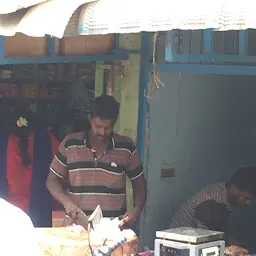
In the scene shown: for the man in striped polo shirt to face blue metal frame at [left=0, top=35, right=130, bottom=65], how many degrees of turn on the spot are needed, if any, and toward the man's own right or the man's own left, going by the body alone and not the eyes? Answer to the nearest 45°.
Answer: approximately 135° to the man's own right

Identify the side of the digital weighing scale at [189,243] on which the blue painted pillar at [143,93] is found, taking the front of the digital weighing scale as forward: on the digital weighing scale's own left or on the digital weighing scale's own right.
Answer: on the digital weighing scale's own right

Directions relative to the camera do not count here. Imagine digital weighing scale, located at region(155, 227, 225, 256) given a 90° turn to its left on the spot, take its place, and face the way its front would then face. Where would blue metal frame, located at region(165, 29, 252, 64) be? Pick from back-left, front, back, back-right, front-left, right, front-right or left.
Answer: back-left

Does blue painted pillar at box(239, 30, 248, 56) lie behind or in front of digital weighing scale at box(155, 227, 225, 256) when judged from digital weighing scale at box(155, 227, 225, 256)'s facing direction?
behind

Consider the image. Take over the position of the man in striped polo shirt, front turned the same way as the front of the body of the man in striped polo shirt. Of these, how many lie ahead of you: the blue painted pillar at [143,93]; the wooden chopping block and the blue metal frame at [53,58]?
1

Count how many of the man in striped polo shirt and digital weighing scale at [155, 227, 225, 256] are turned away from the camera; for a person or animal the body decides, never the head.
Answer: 0

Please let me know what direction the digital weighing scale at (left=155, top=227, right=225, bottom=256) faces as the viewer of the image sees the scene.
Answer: facing the viewer and to the left of the viewer

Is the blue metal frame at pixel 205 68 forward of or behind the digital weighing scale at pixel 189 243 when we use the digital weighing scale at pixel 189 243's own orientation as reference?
behind

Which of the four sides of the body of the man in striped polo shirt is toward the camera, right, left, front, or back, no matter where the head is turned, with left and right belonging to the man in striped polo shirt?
front
